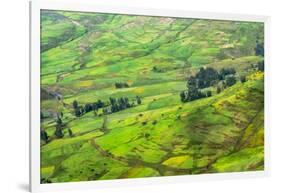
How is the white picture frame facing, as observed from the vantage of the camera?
facing the viewer and to the right of the viewer
